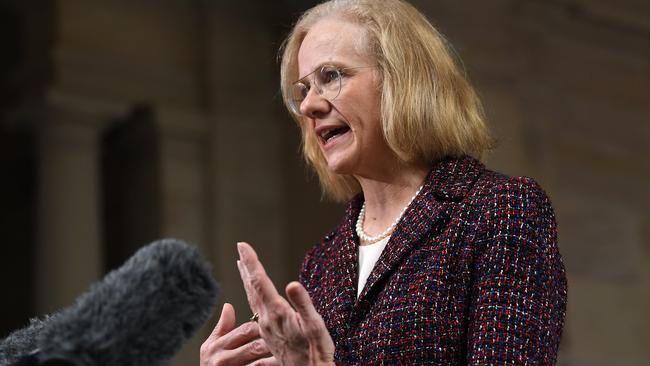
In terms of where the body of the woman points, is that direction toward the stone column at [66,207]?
no

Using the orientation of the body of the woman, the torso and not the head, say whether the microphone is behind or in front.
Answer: in front

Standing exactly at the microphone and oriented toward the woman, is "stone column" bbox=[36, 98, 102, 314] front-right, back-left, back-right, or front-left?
front-left

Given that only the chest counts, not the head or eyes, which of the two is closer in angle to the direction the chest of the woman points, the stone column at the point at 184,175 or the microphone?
the microphone

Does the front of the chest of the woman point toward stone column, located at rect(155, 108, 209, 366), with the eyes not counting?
no

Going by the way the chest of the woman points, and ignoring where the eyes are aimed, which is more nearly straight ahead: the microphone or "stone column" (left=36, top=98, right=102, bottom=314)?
the microphone

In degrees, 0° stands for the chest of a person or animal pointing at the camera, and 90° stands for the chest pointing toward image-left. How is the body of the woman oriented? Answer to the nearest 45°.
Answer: approximately 45°

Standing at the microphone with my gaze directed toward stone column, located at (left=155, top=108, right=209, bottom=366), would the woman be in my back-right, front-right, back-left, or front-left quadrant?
front-right
